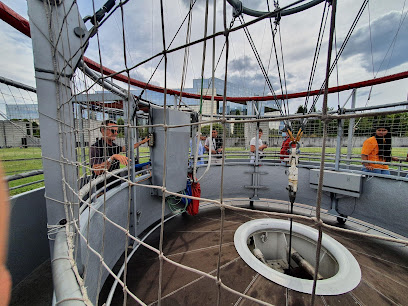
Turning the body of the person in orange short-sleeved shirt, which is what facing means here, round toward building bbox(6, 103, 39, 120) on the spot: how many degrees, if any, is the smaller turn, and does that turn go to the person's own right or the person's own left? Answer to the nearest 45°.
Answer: approximately 90° to the person's own right

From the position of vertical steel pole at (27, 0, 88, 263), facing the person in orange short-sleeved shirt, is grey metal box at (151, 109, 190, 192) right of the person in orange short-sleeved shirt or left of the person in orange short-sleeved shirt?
left

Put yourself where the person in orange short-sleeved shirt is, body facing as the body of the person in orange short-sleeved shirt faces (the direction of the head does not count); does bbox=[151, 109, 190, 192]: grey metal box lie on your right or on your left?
on your right

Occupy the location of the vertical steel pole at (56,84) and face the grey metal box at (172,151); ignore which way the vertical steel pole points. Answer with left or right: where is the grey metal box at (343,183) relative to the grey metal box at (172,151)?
right
